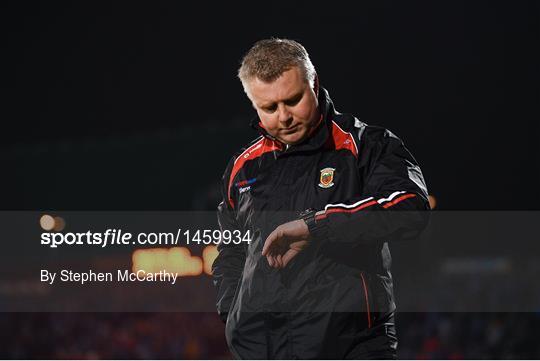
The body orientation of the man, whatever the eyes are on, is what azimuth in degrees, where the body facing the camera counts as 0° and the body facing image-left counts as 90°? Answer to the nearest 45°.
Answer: approximately 45°
